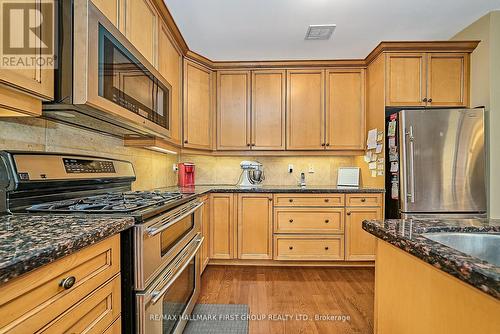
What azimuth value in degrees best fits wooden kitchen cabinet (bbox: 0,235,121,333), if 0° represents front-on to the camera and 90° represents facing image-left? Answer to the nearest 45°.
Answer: approximately 315°

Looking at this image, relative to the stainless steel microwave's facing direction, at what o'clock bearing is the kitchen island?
The kitchen island is roughly at 12 o'clock from the stainless steel microwave.

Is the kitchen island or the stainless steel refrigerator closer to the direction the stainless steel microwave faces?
the kitchen island

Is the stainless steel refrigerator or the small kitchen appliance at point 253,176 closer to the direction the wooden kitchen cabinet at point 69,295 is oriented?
the stainless steel refrigerator

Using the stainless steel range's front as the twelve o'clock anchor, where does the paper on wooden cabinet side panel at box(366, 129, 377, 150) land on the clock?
The paper on wooden cabinet side panel is roughly at 10 o'clock from the stainless steel range.

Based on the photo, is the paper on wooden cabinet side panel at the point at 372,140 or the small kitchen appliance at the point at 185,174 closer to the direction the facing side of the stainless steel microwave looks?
the paper on wooden cabinet side panel
